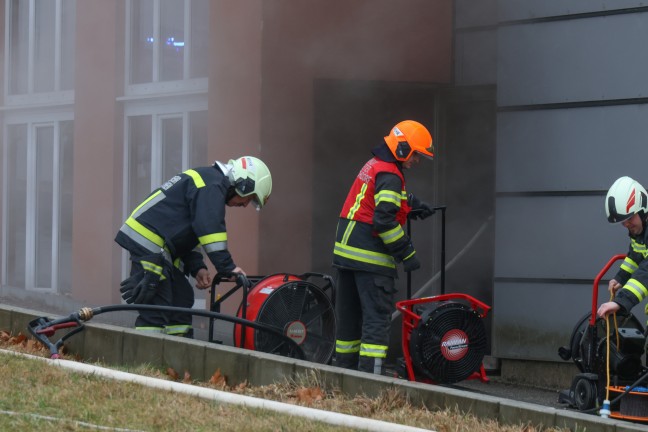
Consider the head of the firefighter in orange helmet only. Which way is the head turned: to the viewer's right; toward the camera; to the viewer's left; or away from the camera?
to the viewer's right

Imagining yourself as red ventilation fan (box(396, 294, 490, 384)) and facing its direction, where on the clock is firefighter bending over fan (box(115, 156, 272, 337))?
The firefighter bending over fan is roughly at 4 o'clock from the red ventilation fan.

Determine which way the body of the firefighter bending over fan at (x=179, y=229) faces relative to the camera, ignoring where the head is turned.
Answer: to the viewer's right

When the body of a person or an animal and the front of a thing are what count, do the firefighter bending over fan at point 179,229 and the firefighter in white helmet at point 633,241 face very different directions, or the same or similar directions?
very different directions

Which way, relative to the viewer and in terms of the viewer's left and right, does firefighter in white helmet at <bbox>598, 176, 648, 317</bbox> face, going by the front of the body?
facing the viewer and to the left of the viewer

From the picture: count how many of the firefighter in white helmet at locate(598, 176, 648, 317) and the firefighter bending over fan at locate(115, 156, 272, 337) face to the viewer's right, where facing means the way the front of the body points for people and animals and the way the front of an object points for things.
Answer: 1

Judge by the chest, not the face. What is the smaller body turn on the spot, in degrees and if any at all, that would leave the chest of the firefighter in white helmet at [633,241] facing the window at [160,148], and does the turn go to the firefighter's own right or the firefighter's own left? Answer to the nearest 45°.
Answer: approximately 90° to the firefighter's own right

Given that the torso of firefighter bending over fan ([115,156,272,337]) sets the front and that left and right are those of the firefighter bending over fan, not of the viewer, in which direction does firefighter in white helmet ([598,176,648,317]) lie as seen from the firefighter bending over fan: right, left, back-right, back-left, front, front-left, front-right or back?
front

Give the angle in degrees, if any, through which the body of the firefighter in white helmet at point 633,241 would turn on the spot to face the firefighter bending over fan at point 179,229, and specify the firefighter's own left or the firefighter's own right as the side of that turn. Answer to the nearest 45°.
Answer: approximately 45° to the firefighter's own right

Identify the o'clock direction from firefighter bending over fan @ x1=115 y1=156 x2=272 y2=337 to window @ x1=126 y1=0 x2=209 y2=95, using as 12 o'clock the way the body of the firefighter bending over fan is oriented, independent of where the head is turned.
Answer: The window is roughly at 9 o'clock from the firefighter bending over fan.

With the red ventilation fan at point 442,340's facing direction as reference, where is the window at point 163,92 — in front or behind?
behind

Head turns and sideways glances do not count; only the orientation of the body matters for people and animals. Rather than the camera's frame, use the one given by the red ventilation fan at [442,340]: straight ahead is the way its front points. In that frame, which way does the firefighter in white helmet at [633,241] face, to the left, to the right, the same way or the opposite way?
to the right

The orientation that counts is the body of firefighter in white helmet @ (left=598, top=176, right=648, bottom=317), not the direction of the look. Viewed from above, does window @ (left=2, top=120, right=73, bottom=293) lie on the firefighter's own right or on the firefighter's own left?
on the firefighter's own right

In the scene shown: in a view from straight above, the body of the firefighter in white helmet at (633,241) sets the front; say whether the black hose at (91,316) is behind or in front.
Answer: in front

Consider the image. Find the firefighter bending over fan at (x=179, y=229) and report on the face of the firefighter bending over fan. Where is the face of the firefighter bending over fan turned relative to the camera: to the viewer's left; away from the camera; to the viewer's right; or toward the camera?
to the viewer's right

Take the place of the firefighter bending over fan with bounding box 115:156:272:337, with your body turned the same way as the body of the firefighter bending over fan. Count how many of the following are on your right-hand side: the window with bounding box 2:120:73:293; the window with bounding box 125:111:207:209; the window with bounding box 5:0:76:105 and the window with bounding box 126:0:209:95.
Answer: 0

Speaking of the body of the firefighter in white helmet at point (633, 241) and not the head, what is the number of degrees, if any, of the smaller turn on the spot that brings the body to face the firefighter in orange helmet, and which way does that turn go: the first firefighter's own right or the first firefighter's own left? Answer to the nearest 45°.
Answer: approximately 45° to the first firefighter's own right
